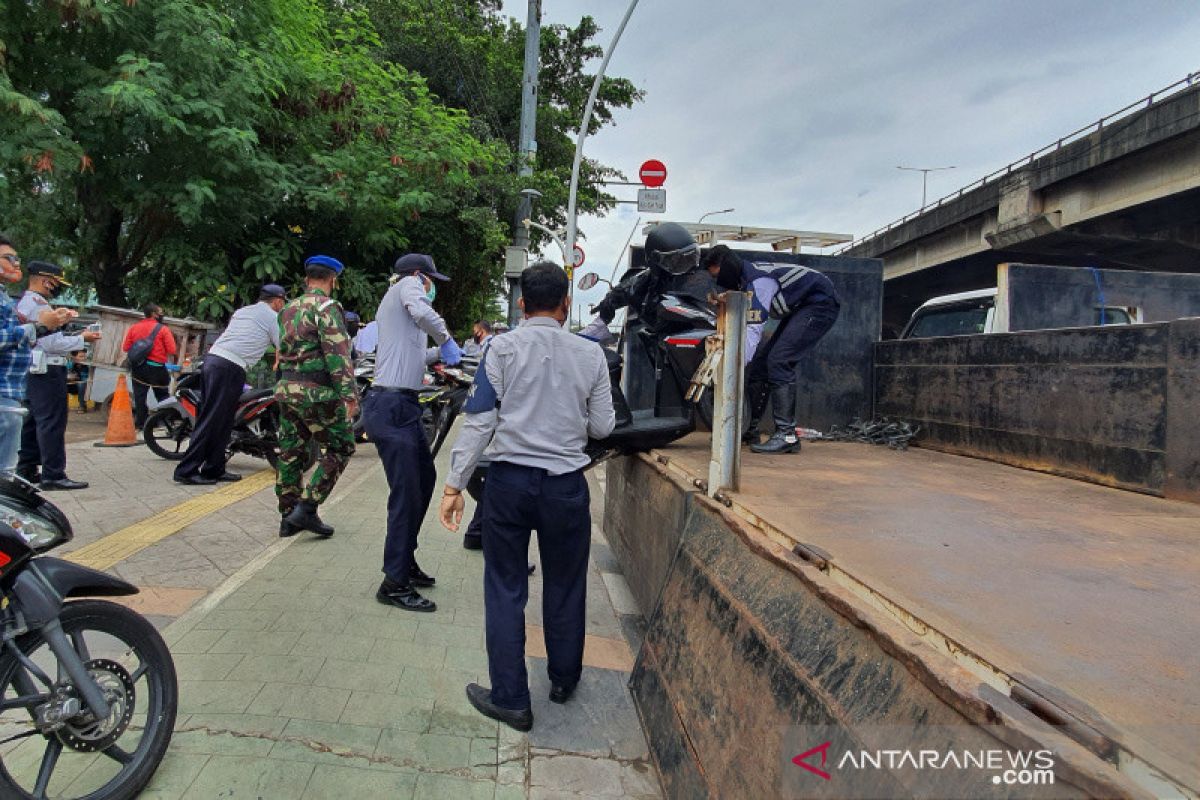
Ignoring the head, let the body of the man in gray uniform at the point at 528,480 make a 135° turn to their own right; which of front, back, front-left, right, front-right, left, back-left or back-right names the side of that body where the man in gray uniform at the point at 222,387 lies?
back

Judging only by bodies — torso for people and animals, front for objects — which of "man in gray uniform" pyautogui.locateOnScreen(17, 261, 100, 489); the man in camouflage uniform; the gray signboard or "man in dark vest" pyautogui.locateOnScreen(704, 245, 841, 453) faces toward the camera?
the gray signboard

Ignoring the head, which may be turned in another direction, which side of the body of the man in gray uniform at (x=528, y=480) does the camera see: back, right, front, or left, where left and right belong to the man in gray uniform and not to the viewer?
back

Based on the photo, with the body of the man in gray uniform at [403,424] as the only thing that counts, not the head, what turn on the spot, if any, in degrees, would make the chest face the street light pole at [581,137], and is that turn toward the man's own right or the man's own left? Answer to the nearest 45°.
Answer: approximately 90° to the man's own left

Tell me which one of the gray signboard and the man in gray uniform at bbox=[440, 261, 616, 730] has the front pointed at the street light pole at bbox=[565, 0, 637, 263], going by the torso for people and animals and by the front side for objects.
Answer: the man in gray uniform

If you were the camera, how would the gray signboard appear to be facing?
facing the viewer

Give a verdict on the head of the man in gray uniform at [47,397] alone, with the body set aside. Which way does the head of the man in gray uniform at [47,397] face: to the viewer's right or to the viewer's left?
to the viewer's right

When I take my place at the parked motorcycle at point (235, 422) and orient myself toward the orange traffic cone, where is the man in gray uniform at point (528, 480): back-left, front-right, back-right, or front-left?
back-left

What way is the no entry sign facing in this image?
toward the camera

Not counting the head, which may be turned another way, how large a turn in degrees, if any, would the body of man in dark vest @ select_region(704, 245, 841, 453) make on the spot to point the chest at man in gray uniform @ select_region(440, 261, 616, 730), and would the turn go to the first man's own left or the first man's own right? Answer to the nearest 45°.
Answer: approximately 45° to the first man's own left

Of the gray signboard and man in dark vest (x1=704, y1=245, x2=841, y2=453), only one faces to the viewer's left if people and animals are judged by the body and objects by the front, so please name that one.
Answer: the man in dark vest
